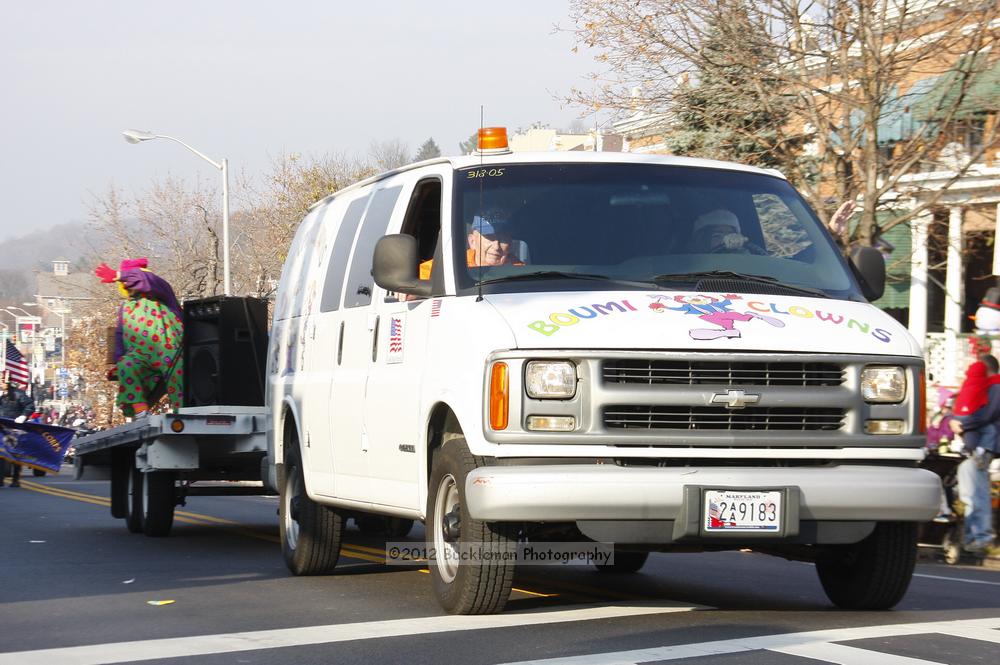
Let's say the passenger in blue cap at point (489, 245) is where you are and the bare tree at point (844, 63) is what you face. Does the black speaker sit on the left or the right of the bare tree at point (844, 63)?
left

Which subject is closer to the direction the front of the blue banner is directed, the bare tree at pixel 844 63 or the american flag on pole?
the bare tree

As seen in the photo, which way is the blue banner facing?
toward the camera

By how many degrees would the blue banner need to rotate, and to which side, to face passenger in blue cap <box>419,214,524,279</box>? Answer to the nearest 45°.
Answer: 0° — it already faces them

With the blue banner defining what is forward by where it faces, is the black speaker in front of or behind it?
in front

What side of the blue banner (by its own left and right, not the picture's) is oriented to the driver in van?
front

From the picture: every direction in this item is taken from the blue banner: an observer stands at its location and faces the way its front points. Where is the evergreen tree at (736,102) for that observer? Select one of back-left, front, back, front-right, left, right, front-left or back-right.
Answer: front-left

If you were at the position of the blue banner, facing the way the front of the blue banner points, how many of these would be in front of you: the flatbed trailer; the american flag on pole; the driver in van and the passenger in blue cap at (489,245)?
3

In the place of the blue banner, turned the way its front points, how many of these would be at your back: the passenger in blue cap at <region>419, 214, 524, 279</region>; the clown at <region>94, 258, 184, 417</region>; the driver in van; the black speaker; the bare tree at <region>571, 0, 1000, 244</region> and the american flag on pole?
1

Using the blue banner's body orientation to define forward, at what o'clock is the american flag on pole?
The american flag on pole is roughly at 6 o'clock from the blue banner.

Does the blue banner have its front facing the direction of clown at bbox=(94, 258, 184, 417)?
yes

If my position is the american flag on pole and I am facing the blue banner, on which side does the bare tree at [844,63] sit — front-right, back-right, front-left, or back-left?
front-left

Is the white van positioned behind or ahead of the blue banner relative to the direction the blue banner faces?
ahead

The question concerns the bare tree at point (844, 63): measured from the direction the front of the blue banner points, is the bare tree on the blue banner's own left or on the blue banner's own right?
on the blue banner's own left
